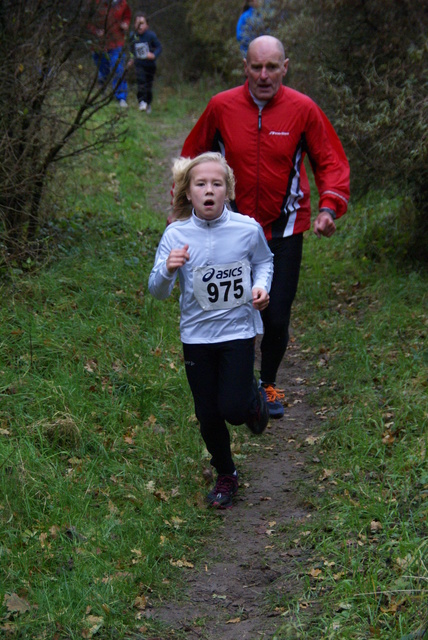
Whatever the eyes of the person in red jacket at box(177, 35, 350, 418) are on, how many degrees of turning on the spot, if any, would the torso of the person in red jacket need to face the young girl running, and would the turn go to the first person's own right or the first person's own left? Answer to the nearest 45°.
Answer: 0° — they already face them

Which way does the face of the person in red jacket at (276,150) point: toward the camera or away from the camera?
toward the camera

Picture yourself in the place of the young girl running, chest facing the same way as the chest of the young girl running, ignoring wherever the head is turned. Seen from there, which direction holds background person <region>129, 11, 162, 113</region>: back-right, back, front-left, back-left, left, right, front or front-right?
back

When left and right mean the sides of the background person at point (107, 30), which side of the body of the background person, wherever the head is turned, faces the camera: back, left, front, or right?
front

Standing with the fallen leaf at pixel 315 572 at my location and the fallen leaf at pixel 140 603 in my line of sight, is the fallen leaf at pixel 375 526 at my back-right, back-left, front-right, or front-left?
back-right

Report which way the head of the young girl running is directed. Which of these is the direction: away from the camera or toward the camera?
toward the camera

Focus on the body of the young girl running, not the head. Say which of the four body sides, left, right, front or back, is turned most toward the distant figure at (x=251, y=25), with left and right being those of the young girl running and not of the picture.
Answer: back

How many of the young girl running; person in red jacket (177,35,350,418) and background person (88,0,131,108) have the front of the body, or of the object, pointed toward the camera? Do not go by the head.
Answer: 3

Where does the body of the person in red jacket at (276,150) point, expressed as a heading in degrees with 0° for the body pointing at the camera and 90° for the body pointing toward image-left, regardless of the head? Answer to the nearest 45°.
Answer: approximately 0°

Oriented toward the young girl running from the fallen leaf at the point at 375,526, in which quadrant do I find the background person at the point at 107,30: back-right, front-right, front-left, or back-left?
front-right
